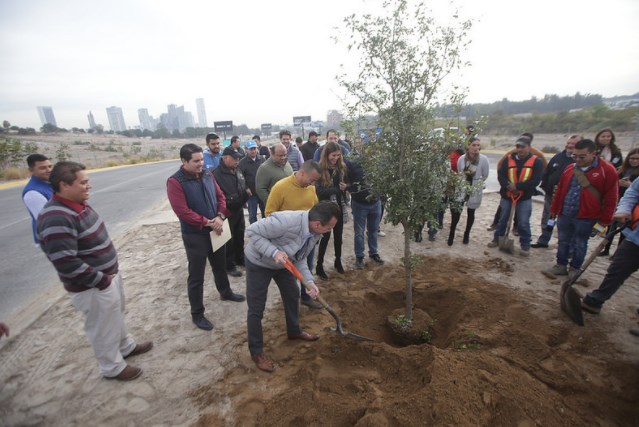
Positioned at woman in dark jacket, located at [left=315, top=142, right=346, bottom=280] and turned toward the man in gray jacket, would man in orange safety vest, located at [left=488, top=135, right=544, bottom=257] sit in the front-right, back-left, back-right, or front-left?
back-left

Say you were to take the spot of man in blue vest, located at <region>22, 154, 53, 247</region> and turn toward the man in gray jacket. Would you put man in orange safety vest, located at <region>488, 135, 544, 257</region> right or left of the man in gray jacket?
left

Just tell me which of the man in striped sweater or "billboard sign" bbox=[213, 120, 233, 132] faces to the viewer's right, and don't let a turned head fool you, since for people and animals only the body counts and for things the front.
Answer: the man in striped sweater

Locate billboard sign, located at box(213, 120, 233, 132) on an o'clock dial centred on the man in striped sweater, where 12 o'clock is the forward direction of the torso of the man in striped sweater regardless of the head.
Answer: The billboard sign is roughly at 10 o'clock from the man in striped sweater.

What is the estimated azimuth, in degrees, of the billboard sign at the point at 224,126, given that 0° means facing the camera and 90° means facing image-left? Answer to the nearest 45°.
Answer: approximately 0°

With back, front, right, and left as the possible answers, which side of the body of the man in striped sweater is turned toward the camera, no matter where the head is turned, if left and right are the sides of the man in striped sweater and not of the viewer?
right
